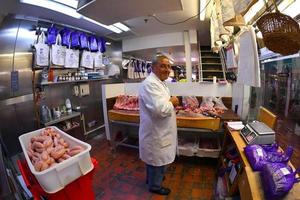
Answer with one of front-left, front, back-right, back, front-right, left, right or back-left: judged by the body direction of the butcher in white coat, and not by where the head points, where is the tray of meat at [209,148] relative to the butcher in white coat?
front-left

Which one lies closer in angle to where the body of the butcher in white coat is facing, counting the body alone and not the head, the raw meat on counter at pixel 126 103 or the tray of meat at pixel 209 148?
the tray of meat

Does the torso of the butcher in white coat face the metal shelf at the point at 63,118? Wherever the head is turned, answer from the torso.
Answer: no

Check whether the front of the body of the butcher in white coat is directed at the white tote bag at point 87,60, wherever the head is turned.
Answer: no

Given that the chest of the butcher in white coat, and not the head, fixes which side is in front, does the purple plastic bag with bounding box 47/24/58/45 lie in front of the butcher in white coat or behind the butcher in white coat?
behind

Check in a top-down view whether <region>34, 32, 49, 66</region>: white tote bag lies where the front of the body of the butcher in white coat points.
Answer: no
